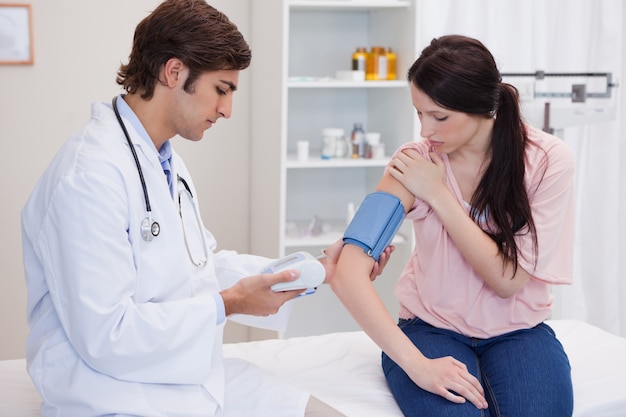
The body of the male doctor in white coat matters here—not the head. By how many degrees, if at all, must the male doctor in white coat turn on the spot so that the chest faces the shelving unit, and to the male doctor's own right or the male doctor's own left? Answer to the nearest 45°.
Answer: approximately 90° to the male doctor's own left

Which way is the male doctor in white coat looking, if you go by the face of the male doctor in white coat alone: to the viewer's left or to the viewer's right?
to the viewer's right

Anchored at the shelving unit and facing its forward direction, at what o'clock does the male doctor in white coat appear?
The male doctor in white coat is roughly at 2 o'clock from the shelving unit.

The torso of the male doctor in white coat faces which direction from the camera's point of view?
to the viewer's right

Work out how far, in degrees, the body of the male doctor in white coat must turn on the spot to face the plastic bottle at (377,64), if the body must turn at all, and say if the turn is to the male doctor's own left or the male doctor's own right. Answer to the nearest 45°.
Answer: approximately 45° to the male doctor's own left

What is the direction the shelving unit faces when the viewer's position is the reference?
facing the viewer and to the right of the viewer

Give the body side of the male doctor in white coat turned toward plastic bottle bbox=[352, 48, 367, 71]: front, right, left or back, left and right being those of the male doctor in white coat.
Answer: left

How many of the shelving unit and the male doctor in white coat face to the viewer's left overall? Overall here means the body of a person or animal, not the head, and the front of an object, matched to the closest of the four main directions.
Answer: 0

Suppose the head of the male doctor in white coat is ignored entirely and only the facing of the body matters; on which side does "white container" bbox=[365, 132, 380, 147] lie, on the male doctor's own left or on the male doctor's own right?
on the male doctor's own left

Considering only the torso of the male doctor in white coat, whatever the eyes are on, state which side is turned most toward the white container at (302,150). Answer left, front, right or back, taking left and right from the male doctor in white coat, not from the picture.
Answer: left

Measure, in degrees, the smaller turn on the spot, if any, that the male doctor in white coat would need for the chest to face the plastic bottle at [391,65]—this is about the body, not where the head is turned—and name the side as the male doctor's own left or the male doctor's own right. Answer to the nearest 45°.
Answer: approximately 45° to the male doctor's own left
